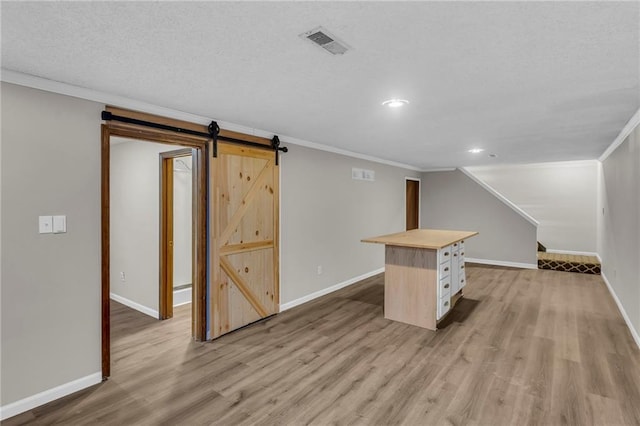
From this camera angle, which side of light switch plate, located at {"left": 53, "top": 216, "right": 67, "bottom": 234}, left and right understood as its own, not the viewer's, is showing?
front

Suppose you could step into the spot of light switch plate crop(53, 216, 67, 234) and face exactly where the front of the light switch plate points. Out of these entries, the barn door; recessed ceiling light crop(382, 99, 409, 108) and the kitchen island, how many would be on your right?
0

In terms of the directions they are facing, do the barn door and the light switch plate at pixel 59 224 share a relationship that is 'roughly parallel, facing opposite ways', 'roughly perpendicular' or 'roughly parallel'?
roughly parallel

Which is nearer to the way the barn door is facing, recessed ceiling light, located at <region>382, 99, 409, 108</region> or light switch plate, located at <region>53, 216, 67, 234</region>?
the recessed ceiling light

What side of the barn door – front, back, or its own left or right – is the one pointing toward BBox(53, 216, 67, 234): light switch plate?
right

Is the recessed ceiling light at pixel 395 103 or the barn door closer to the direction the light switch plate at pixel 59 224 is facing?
the recessed ceiling light

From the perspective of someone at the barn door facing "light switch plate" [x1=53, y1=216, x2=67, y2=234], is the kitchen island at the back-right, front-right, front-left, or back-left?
back-left

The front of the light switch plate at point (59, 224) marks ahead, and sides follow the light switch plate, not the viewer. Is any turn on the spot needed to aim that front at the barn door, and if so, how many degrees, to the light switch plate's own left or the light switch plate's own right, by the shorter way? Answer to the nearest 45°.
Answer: approximately 90° to the light switch plate's own left

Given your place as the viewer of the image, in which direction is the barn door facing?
facing the viewer and to the right of the viewer

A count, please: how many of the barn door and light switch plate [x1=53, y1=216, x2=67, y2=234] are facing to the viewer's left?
0

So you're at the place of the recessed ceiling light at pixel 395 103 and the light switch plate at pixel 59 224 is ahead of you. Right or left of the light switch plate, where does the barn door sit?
right

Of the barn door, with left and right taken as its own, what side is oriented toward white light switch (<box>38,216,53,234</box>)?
right

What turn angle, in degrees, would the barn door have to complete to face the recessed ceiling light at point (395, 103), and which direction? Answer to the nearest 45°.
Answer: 0° — it already faces it
